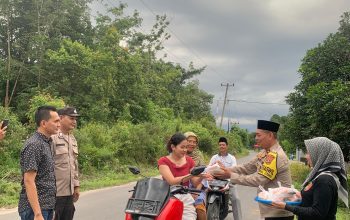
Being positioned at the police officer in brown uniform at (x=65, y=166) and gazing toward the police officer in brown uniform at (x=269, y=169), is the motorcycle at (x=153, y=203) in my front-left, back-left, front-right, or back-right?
front-right

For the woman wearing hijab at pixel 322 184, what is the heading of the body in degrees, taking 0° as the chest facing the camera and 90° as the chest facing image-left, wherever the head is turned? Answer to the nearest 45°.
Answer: approximately 90°

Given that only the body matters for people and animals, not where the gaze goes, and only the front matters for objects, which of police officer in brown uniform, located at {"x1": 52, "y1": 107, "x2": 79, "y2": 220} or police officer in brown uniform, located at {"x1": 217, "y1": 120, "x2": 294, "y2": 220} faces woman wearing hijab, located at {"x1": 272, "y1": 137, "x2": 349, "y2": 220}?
police officer in brown uniform, located at {"x1": 52, "y1": 107, "x2": 79, "y2": 220}

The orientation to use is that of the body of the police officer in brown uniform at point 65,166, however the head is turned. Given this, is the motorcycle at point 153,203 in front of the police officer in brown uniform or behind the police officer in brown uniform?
in front

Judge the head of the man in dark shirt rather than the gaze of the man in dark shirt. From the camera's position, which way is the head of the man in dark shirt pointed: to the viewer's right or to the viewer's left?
to the viewer's right

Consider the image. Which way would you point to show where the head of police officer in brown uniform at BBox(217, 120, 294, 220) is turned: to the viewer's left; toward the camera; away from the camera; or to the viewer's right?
to the viewer's left

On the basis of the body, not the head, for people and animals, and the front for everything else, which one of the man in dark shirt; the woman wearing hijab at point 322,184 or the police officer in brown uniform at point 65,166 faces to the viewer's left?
the woman wearing hijab

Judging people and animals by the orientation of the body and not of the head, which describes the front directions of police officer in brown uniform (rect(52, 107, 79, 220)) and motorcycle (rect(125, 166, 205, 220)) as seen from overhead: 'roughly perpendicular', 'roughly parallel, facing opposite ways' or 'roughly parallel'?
roughly perpendicular

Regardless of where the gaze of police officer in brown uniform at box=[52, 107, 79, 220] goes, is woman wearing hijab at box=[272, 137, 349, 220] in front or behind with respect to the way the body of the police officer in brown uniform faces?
in front

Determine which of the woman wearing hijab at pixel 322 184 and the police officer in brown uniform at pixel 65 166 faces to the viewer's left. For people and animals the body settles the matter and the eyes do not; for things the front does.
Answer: the woman wearing hijab

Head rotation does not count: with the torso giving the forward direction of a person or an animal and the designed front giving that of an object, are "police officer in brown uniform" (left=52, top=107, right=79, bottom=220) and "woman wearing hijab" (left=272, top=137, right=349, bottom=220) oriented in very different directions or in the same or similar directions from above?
very different directions
